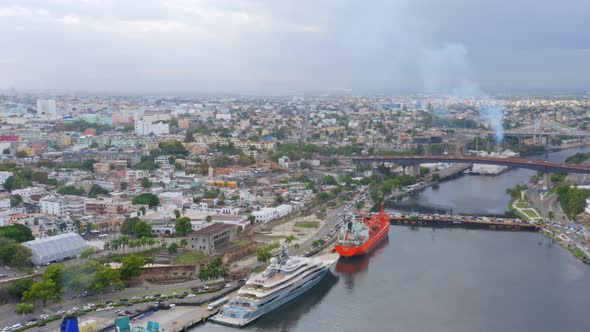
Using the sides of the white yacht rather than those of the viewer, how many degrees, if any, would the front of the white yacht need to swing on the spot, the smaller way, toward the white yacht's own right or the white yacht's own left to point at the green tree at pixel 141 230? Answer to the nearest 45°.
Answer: approximately 90° to the white yacht's own left

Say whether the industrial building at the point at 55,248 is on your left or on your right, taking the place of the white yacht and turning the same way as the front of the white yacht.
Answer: on your left

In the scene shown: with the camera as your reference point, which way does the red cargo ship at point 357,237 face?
facing away from the viewer and to the right of the viewer

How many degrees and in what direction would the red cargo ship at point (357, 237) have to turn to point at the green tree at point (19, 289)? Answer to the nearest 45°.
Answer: approximately 180°

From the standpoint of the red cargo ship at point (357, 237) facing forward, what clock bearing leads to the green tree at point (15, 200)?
The green tree is roughly at 8 o'clock from the red cargo ship.

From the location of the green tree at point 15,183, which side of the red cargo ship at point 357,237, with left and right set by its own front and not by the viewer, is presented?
left

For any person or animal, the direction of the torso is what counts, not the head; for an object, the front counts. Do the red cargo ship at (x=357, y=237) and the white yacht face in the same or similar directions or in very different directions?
same or similar directions

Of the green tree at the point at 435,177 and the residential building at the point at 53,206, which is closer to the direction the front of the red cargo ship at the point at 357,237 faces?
the green tree

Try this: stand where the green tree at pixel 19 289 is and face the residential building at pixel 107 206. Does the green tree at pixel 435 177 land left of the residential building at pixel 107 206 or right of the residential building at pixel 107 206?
right

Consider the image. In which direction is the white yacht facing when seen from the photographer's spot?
facing away from the viewer and to the right of the viewer
